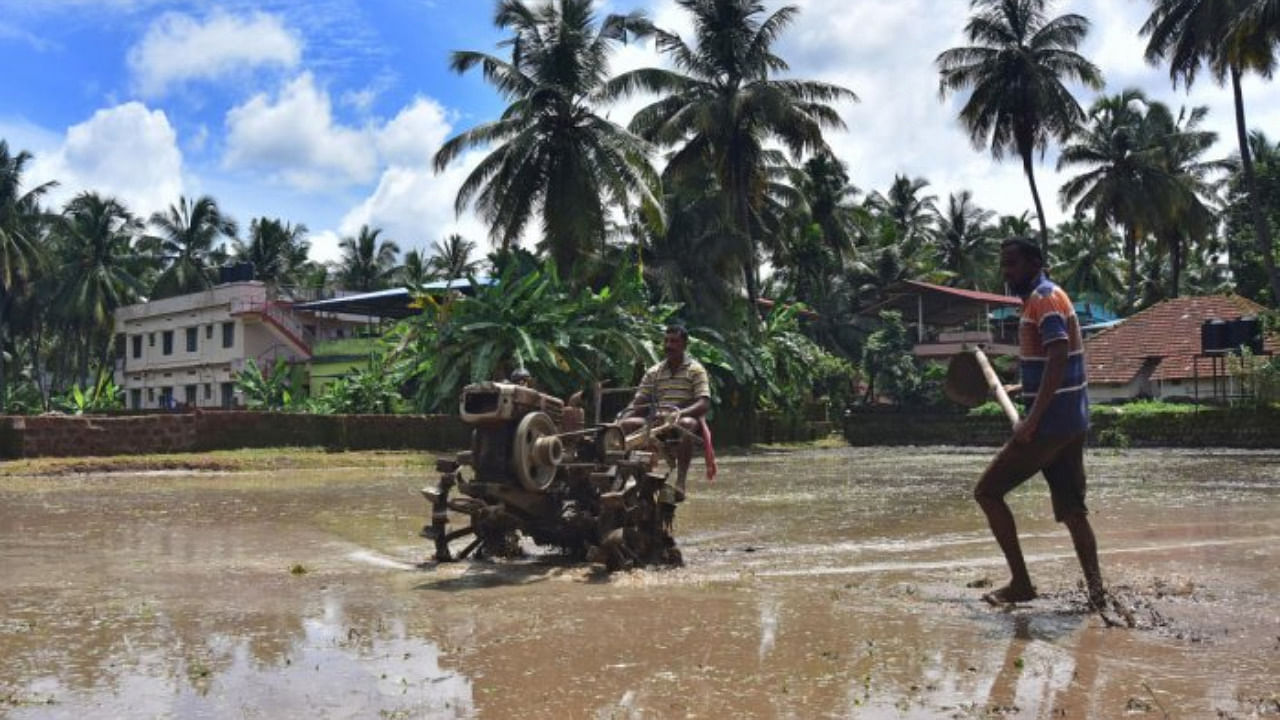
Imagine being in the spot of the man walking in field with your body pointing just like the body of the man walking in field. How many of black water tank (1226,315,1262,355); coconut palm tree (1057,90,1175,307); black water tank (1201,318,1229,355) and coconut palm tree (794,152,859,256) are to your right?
4

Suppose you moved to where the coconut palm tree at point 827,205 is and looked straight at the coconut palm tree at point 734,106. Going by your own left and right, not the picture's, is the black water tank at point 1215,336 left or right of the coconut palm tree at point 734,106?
left

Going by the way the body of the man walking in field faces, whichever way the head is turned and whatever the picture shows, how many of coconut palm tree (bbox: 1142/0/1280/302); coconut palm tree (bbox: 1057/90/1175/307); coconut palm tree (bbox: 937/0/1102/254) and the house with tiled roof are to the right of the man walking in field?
4

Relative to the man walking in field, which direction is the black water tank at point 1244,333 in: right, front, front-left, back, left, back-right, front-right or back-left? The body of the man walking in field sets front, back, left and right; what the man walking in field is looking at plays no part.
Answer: right

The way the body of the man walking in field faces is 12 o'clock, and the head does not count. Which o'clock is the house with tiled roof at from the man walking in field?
The house with tiled roof is roughly at 3 o'clock from the man walking in field.

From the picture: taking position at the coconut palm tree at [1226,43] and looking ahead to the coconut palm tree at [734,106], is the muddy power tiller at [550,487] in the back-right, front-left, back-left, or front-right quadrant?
front-left

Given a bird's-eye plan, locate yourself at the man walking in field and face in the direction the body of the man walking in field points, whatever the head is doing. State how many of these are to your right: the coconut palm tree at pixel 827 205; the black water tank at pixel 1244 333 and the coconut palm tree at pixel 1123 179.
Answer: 3

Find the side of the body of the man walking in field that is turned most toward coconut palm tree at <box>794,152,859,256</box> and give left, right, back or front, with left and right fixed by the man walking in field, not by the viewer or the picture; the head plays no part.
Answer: right

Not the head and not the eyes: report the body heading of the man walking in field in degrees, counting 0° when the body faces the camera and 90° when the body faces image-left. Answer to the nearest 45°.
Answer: approximately 90°

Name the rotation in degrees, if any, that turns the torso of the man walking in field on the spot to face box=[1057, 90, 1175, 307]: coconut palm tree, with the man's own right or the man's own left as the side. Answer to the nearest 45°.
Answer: approximately 90° to the man's own right

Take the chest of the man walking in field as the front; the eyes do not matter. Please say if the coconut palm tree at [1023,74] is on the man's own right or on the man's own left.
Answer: on the man's own right

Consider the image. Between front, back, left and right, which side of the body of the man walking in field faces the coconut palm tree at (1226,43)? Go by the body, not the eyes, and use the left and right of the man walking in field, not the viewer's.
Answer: right

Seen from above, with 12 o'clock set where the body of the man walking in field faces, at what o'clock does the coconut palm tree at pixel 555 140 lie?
The coconut palm tree is roughly at 2 o'clock from the man walking in field.

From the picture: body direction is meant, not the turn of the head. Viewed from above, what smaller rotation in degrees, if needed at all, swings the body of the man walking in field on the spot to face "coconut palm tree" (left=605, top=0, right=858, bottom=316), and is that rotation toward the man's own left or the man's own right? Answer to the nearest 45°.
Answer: approximately 90° to the man's own right
